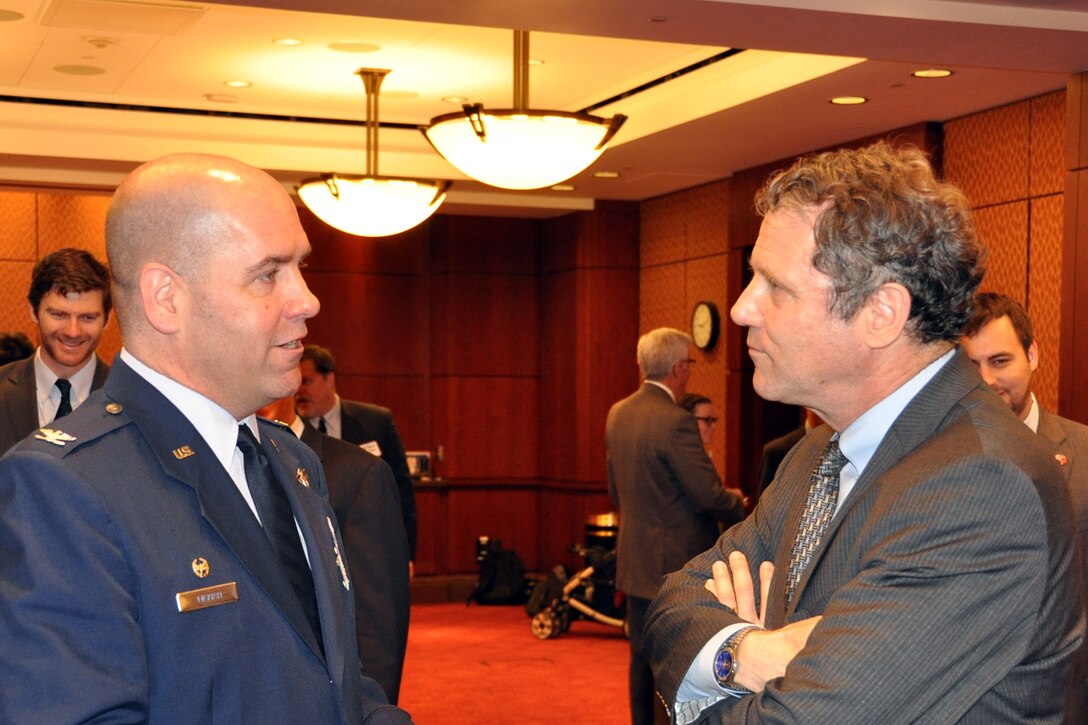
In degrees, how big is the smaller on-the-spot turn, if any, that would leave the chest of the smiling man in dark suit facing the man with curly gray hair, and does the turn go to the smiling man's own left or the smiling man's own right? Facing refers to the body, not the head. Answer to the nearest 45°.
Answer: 0° — they already face them

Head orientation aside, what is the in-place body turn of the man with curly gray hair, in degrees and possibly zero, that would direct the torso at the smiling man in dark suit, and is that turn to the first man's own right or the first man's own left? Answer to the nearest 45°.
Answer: approximately 45° to the first man's own right

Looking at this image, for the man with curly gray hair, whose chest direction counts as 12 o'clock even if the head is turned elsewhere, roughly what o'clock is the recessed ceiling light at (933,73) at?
The recessed ceiling light is roughly at 3 o'clock from the man with curly gray hair.

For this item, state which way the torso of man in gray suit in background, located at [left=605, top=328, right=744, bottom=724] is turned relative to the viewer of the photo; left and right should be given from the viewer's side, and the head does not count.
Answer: facing away from the viewer and to the right of the viewer

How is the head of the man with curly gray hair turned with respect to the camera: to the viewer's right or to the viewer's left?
to the viewer's left

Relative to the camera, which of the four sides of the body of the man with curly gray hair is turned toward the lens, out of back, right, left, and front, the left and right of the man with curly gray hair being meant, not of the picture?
left
